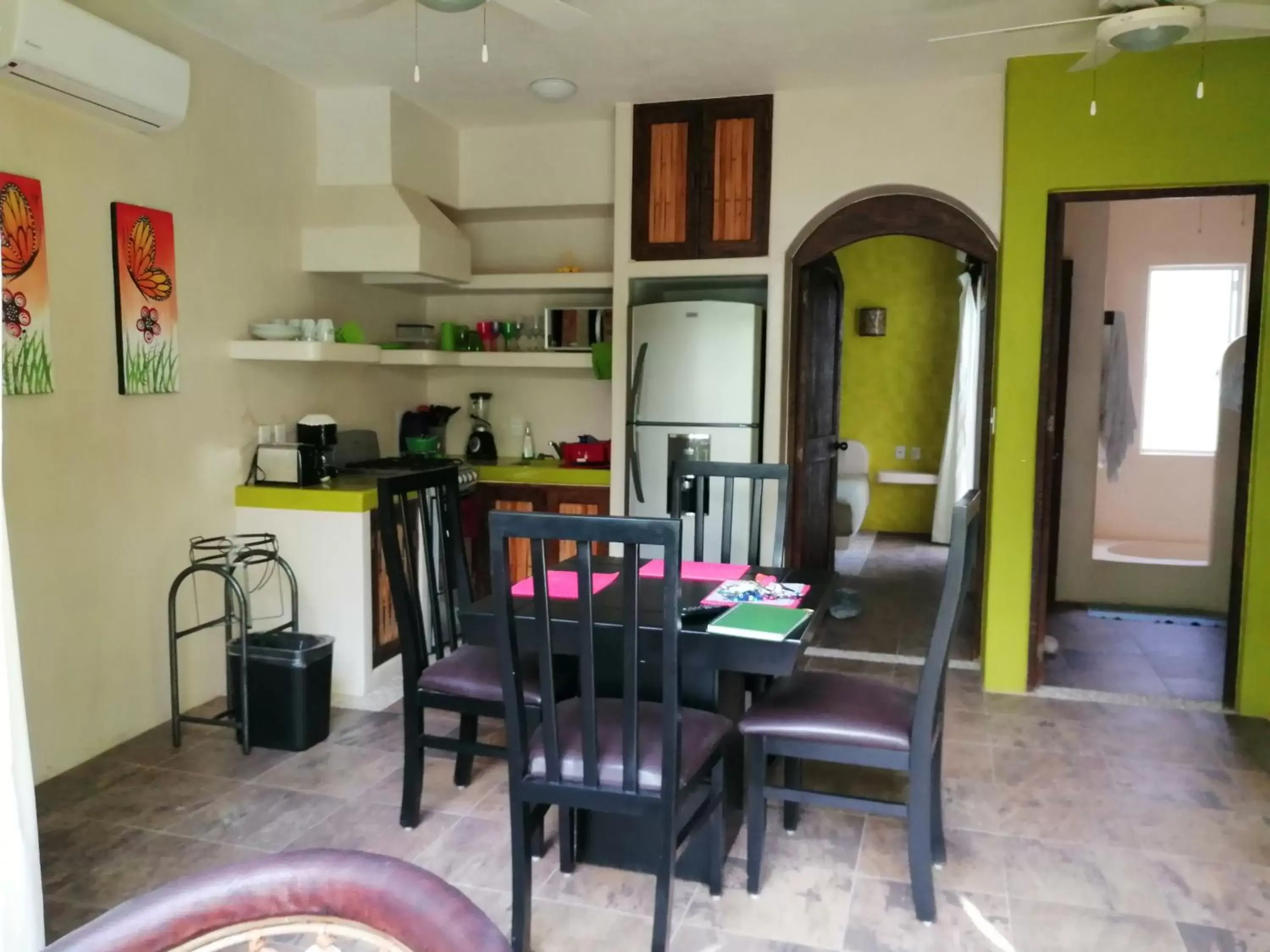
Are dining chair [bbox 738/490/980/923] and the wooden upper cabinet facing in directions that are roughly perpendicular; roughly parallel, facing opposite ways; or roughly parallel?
roughly perpendicular

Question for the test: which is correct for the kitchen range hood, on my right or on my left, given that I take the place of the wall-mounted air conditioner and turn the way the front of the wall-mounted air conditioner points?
on my left

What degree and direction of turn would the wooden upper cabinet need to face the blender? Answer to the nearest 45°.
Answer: approximately 135° to its right

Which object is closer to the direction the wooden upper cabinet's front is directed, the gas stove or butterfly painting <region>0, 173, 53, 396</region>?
the butterfly painting

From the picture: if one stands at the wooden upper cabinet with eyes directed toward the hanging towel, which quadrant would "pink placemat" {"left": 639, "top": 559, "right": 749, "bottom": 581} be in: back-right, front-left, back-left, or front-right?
back-right

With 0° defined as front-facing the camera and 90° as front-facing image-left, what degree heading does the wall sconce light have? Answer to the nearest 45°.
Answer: approximately 0°

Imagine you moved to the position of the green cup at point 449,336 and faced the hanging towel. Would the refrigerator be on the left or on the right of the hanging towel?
right

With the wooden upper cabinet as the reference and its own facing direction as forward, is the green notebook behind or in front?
in front

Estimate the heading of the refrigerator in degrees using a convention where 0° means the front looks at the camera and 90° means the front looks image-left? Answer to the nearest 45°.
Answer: approximately 0°

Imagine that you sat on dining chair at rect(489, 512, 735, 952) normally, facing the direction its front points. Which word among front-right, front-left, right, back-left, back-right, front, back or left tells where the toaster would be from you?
left

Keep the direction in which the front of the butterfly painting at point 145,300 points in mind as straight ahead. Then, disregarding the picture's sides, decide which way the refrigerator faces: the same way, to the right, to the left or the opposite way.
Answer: to the right

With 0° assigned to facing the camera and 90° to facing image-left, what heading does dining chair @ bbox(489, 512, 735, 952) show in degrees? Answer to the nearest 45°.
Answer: approximately 225°

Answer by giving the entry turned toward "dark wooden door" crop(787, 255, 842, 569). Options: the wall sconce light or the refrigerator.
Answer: the wall sconce light

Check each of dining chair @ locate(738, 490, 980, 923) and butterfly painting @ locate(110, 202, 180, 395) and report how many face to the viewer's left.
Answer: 1

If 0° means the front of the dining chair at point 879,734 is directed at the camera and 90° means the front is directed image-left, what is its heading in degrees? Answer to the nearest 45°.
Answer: approximately 90°
